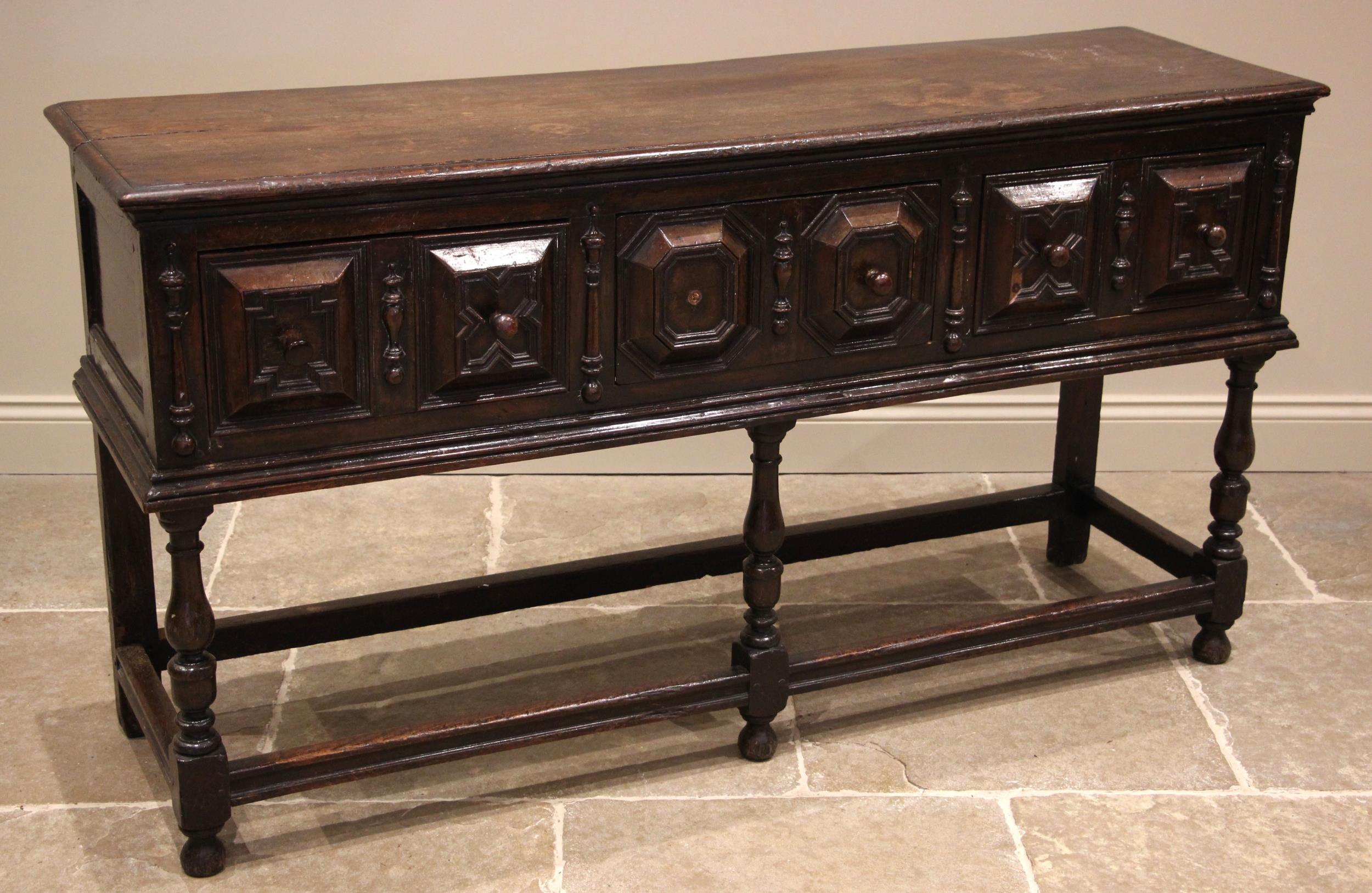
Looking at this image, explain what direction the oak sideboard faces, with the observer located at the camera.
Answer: facing the viewer and to the right of the viewer
